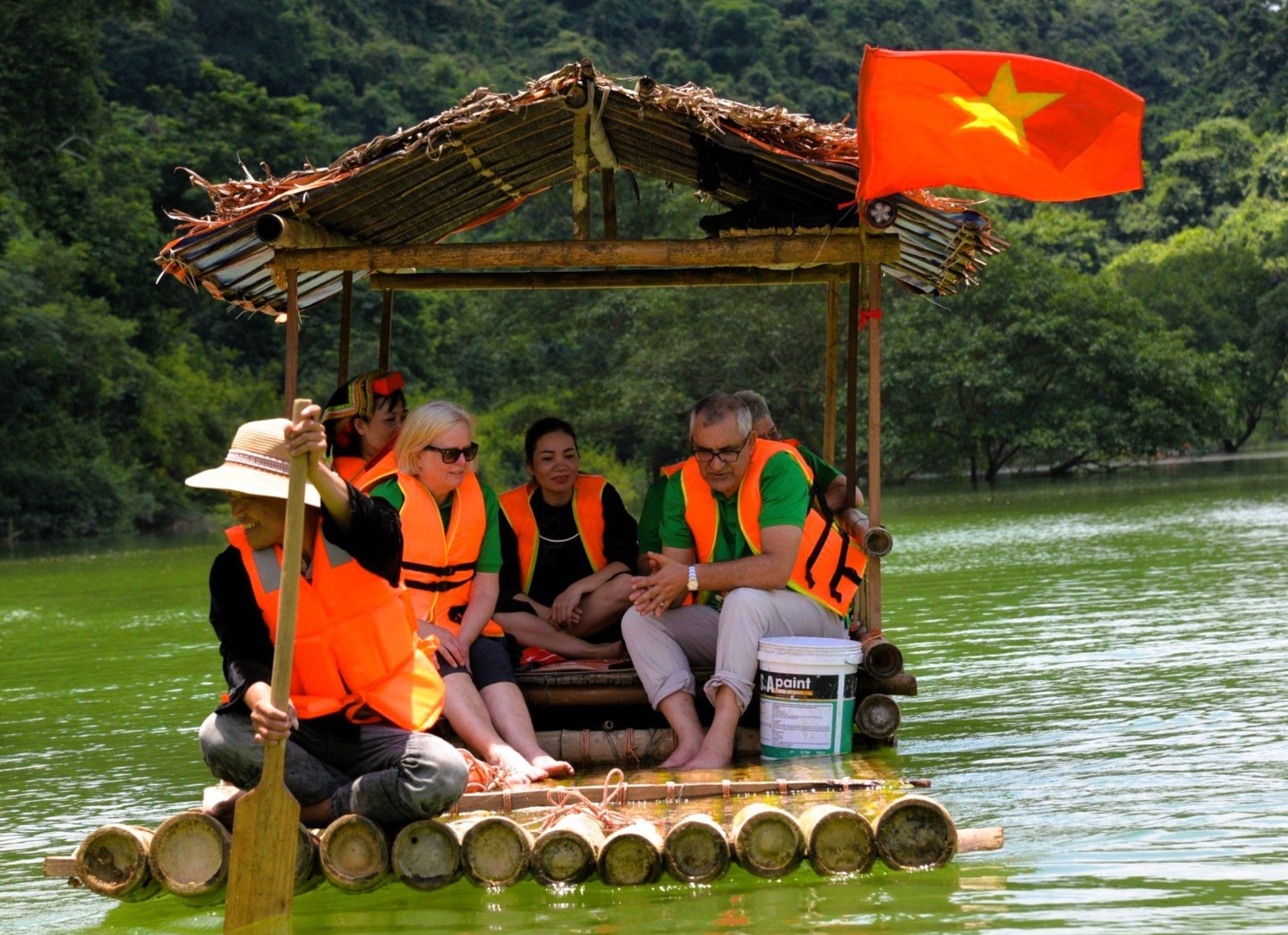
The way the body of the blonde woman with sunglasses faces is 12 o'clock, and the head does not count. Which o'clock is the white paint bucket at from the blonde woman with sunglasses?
The white paint bucket is roughly at 11 o'clock from the blonde woman with sunglasses.

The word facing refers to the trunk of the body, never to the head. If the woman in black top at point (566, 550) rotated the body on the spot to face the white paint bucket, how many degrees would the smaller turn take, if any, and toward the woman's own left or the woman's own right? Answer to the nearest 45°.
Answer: approximately 45° to the woman's own left

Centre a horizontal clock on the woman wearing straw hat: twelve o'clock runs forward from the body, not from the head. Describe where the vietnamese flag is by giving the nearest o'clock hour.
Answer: The vietnamese flag is roughly at 7 o'clock from the woman wearing straw hat.

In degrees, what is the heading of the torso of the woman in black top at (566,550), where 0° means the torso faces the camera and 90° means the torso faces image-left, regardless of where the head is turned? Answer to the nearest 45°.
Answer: approximately 0°

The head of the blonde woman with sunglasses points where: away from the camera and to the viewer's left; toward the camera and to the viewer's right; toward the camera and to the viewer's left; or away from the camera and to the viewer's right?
toward the camera and to the viewer's right

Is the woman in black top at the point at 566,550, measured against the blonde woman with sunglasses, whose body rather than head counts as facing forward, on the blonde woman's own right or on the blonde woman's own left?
on the blonde woman's own left

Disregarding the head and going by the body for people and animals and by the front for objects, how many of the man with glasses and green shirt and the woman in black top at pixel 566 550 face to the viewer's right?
0

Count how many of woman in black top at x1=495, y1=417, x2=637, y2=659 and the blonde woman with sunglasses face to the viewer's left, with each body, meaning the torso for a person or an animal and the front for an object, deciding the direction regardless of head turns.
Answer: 0

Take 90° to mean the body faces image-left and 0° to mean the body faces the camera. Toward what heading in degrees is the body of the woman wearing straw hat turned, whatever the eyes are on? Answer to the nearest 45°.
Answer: approximately 45°

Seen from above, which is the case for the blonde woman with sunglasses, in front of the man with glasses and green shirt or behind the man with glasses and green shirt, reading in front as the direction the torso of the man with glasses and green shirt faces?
in front

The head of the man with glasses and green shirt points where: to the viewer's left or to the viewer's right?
to the viewer's left
